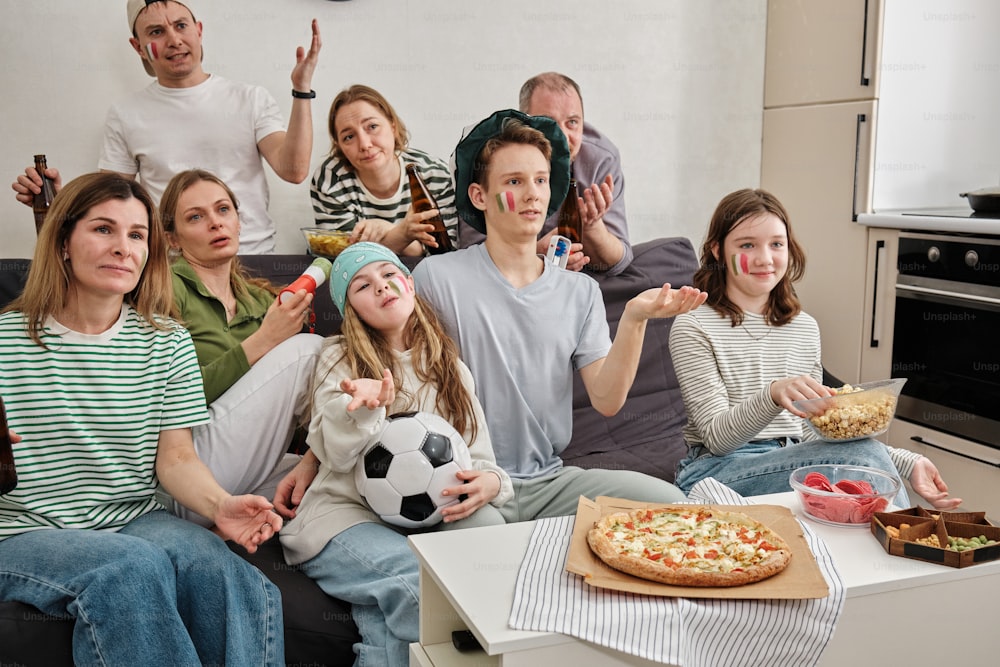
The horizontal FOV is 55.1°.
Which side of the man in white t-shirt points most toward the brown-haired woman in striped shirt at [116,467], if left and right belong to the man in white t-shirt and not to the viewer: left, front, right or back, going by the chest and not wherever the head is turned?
front

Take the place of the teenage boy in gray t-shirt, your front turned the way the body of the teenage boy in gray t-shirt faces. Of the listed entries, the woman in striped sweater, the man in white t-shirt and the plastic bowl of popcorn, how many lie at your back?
2

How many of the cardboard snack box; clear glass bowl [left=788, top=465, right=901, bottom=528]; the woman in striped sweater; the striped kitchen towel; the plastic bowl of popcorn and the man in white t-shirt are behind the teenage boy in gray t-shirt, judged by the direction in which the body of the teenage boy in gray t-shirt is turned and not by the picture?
2

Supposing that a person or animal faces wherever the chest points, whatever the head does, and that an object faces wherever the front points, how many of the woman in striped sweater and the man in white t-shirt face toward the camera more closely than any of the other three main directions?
2

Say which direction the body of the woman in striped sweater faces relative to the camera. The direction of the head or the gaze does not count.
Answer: toward the camera

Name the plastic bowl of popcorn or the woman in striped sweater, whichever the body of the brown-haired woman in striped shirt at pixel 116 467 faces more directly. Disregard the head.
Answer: the plastic bowl of popcorn

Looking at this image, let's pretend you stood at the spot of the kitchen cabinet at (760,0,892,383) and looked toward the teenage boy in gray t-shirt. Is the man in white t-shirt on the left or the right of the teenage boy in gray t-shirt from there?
right

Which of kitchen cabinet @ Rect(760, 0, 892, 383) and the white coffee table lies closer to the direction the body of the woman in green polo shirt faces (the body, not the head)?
the white coffee table

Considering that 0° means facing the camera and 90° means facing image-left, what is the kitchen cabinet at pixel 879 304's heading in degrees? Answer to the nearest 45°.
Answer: approximately 45°

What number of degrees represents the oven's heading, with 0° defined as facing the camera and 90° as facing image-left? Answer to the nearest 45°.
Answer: approximately 45°

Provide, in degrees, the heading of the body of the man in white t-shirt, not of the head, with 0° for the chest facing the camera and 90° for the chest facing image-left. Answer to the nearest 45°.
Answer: approximately 0°

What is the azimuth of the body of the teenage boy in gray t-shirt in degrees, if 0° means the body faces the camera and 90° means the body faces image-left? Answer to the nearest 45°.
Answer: approximately 315°
